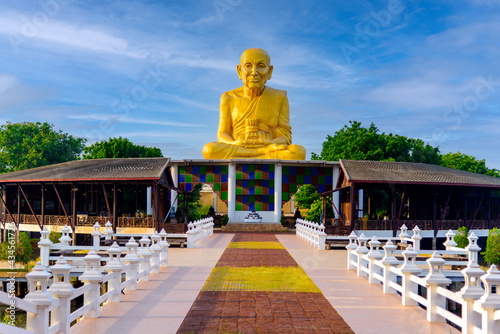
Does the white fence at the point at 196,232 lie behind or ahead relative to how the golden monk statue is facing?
ahead

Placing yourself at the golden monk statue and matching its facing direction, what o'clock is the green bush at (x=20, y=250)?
The green bush is roughly at 1 o'clock from the golden monk statue.

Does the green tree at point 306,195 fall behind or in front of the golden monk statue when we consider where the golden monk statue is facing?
in front

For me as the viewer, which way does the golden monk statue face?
facing the viewer

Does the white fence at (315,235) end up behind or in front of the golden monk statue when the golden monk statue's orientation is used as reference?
in front

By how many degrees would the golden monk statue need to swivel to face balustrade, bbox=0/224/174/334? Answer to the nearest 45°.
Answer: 0° — it already faces it

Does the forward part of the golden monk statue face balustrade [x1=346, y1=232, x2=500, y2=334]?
yes

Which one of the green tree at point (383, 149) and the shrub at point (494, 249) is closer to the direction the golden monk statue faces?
the shrub

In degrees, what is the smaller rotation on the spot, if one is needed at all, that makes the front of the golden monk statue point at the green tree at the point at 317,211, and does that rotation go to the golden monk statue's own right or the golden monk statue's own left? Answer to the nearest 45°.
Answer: approximately 45° to the golden monk statue's own left

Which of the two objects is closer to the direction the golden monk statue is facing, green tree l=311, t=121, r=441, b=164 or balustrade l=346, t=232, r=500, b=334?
the balustrade

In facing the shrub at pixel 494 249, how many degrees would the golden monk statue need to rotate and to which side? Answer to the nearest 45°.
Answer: approximately 45° to its left

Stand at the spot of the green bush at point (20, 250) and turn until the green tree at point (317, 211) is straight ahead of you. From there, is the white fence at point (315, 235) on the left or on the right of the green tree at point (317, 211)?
right

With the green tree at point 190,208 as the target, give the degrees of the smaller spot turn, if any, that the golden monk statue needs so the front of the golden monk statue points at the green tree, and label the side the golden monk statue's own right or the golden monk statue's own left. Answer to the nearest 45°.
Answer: approximately 45° to the golden monk statue's own right
